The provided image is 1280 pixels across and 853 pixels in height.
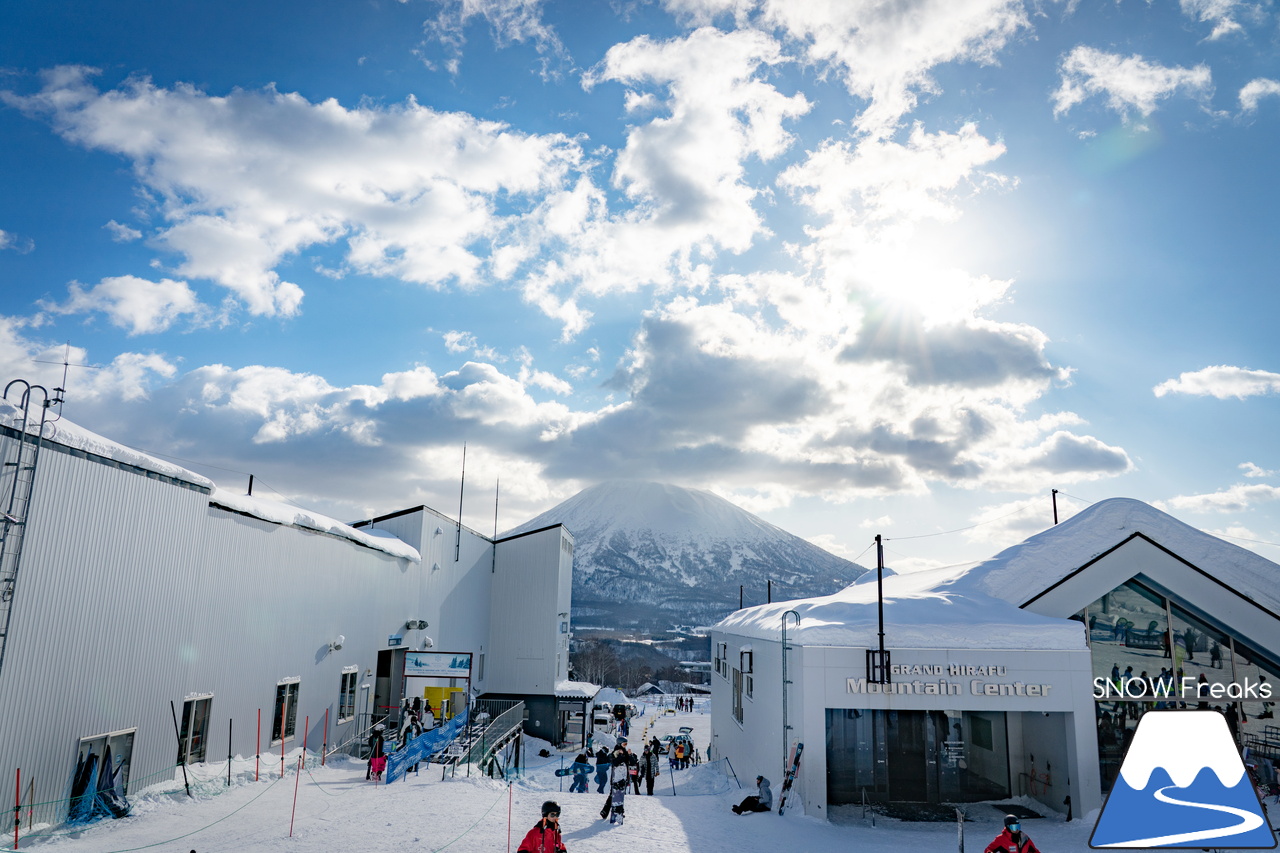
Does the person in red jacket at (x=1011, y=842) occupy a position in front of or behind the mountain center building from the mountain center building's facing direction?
in front

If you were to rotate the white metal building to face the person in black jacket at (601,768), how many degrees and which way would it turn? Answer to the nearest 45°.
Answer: approximately 45° to its left

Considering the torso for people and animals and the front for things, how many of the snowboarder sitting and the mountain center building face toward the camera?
1

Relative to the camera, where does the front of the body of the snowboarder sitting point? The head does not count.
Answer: to the viewer's left

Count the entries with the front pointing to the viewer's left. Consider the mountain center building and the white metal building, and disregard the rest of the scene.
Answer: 0

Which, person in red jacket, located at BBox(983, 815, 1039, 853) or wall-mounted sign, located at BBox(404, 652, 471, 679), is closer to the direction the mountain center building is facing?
the person in red jacket

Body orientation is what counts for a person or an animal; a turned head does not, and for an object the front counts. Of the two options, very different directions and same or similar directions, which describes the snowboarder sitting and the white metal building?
very different directions

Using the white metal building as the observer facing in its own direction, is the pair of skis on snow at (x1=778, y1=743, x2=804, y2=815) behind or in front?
in front

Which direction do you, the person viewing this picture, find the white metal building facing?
facing the viewer and to the right of the viewer

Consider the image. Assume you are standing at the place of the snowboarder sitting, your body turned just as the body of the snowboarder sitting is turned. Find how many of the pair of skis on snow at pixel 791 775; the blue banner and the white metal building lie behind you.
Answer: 1

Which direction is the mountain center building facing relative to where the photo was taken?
toward the camera

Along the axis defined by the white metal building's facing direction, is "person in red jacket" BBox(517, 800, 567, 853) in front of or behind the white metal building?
in front

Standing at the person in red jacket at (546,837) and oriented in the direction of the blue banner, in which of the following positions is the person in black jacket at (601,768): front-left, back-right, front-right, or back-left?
front-right

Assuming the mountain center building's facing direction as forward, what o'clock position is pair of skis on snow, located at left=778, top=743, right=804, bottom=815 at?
The pair of skis on snow is roughly at 2 o'clock from the mountain center building.

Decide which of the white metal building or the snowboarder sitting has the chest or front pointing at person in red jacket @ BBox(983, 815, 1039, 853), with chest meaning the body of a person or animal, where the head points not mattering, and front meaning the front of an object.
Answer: the white metal building

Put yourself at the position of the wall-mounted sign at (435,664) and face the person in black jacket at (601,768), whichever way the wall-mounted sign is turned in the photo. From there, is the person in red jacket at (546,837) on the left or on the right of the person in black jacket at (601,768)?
right

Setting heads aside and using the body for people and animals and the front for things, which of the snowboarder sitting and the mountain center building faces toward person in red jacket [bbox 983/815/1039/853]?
the mountain center building

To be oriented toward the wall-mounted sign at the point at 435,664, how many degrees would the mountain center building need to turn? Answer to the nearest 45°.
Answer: approximately 90° to its right
